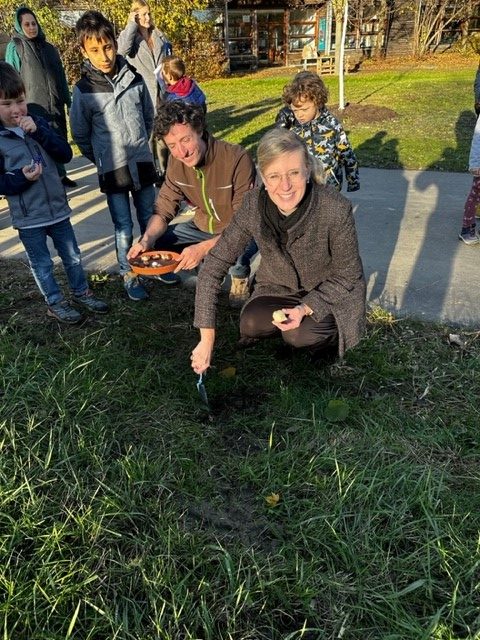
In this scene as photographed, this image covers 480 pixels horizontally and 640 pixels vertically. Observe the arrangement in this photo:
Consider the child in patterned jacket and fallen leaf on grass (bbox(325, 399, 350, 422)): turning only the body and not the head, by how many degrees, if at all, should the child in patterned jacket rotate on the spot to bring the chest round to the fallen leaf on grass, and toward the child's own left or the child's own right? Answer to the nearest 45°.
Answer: approximately 45° to the child's own left

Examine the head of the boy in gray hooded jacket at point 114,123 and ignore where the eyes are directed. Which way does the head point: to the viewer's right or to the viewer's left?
to the viewer's right

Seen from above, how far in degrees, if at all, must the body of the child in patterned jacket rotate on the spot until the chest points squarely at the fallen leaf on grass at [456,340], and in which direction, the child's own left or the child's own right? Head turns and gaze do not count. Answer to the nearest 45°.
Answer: approximately 90° to the child's own left

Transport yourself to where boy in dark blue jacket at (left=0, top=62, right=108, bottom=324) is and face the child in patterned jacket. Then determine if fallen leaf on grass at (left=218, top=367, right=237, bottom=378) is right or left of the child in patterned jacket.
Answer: right

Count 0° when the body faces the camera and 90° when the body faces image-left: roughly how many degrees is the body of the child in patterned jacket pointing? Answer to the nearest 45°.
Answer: approximately 45°
